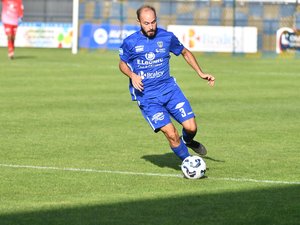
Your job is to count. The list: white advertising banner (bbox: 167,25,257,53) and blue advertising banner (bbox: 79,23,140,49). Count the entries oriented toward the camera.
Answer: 2

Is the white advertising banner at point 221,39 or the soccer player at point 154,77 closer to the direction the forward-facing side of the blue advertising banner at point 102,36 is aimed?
the soccer player

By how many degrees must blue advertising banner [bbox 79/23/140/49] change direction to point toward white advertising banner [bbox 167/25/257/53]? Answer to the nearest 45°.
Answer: approximately 45° to its left

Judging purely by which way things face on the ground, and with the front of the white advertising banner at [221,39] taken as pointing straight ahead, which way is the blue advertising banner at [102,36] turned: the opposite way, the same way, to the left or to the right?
the same way

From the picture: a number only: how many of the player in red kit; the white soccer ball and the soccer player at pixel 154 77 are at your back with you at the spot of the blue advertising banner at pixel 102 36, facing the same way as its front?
0

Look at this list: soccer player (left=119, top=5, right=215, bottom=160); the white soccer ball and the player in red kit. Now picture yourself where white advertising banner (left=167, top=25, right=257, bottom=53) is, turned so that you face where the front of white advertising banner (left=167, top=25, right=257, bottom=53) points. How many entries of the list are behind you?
0

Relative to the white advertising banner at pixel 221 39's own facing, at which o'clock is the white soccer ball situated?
The white soccer ball is roughly at 12 o'clock from the white advertising banner.

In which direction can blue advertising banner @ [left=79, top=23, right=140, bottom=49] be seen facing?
toward the camera

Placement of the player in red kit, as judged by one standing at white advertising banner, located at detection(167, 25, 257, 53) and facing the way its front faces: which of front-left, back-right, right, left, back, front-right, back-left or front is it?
front-right

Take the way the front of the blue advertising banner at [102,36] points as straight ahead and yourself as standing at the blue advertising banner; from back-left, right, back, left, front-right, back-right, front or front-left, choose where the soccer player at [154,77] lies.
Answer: front

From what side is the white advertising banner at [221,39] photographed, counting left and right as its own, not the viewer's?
front

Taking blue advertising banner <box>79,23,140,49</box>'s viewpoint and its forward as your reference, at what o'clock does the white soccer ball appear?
The white soccer ball is roughly at 12 o'clock from the blue advertising banner.
